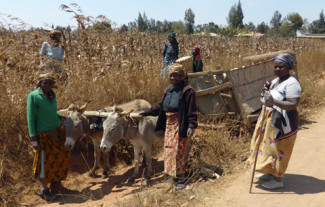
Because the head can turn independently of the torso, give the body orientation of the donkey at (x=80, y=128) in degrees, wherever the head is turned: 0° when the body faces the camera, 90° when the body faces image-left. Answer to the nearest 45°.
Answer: approximately 45°

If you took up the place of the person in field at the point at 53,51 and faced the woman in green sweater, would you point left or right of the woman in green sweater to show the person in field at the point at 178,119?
left

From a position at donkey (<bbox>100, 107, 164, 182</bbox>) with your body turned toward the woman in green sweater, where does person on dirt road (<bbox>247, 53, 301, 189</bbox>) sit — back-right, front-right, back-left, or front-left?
back-left

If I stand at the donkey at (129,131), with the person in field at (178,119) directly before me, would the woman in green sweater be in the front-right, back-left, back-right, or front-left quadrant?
back-right

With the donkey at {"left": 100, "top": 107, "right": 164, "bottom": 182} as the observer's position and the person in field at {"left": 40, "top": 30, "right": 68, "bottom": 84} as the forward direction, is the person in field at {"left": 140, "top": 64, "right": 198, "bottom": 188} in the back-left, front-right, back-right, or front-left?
back-right

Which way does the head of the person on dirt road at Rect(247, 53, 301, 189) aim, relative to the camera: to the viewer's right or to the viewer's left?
to the viewer's left

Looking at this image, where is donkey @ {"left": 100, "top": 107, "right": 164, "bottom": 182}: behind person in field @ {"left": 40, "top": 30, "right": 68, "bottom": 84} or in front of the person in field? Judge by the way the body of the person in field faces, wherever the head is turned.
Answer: in front
